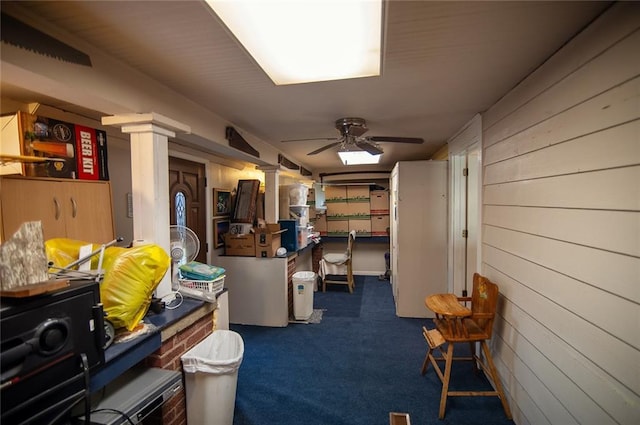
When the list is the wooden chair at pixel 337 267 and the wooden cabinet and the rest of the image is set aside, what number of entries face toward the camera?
1

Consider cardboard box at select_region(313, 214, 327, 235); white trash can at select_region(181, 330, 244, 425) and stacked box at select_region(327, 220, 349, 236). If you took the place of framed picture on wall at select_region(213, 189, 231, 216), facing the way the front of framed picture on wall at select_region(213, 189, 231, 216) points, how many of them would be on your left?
2

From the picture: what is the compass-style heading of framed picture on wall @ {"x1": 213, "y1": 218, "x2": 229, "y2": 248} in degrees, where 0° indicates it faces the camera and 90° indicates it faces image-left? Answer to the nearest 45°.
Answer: approximately 315°

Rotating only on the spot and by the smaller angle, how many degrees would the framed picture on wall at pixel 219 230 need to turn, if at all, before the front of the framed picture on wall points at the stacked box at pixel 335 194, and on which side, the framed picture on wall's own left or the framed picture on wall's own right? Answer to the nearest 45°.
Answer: approximately 90° to the framed picture on wall's own left

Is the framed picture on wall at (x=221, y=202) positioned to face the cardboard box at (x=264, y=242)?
yes

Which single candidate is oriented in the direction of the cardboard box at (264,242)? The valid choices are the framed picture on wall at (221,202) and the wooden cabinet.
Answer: the framed picture on wall

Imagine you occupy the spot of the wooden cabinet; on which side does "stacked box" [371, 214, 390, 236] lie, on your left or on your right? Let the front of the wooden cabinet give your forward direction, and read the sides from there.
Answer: on your left

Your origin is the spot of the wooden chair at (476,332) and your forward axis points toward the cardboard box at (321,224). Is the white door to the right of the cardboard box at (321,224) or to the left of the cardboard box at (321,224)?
right

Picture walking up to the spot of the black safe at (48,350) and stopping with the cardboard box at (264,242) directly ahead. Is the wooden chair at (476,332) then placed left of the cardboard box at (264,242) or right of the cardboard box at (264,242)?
right

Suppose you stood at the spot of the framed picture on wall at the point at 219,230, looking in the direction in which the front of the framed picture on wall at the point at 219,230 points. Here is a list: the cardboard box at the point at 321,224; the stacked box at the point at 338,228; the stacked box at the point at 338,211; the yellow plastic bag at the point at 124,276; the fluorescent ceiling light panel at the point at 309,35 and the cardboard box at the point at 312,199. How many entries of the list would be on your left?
4
